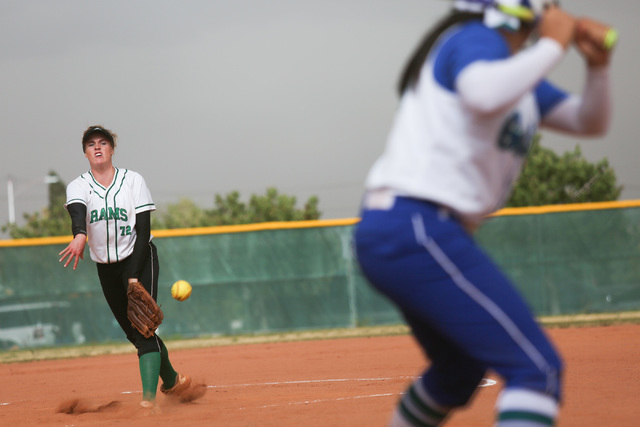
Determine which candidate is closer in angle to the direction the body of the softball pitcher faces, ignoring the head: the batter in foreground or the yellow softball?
the batter in foreground

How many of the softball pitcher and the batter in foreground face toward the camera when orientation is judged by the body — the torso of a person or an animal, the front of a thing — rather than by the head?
1

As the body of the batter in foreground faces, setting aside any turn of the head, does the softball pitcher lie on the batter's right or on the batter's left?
on the batter's left

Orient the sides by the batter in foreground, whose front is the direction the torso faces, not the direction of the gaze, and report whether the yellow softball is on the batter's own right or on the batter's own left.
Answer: on the batter's own left

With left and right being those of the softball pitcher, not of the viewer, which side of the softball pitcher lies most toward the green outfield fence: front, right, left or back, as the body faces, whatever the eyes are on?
back

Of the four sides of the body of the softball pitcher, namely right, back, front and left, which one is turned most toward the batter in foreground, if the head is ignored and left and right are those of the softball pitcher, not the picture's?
front

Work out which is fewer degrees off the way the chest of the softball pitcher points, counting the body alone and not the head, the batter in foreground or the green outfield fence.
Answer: the batter in foreground

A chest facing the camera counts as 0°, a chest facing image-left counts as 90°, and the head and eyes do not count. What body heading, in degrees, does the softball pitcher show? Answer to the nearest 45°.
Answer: approximately 0°
